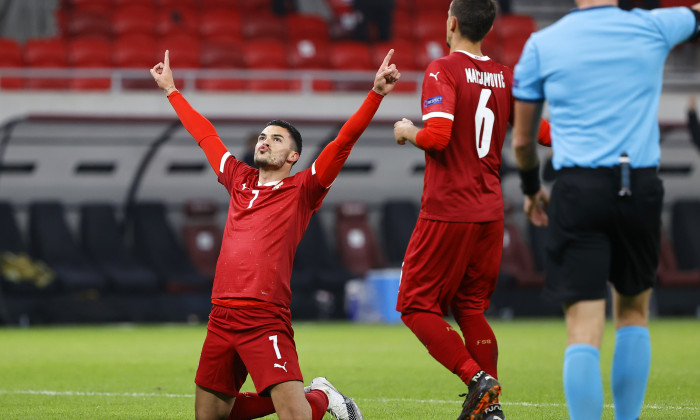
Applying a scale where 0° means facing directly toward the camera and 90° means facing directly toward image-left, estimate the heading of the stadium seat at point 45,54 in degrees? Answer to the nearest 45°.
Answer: approximately 0°

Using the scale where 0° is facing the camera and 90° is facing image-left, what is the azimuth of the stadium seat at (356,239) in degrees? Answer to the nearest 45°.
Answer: approximately 315°

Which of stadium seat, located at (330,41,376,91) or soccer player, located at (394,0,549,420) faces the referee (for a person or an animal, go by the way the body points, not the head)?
the stadium seat

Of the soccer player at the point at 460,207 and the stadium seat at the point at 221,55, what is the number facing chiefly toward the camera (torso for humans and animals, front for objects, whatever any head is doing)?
1

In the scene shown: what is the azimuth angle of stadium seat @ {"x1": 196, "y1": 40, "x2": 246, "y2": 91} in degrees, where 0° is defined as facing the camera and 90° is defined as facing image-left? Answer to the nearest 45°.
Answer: approximately 0°

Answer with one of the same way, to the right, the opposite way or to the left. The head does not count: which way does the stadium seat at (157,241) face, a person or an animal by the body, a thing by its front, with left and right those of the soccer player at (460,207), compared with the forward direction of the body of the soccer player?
the opposite way
